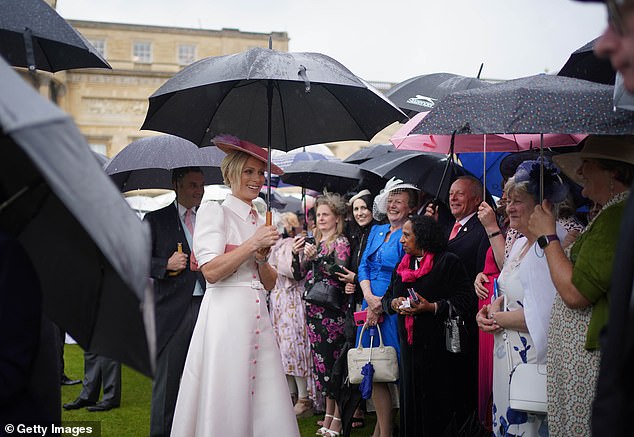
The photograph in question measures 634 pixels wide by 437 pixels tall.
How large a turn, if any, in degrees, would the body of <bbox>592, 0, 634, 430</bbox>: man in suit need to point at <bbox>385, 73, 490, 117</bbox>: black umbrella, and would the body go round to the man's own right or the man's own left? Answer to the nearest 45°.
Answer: approximately 90° to the man's own right

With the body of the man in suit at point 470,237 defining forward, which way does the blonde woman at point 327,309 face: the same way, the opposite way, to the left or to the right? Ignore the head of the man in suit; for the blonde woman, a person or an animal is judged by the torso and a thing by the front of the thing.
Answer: the same way

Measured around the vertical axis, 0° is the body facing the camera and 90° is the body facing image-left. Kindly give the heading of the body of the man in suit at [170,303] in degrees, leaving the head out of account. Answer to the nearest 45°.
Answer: approximately 315°

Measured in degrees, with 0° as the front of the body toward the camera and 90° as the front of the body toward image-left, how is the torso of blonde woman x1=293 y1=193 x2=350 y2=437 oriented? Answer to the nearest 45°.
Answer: approximately 45°

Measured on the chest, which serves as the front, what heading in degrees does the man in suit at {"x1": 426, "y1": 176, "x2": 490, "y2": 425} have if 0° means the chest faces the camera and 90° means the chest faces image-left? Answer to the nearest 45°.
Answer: approximately 45°

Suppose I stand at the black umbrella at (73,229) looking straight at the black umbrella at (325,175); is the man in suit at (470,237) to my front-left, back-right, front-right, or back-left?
front-right

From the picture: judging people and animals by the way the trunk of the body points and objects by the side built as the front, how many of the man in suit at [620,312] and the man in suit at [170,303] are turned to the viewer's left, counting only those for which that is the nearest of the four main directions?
1

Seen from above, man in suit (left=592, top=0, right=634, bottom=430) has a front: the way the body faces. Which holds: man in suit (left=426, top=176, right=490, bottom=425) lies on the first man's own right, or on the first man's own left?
on the first man's own right

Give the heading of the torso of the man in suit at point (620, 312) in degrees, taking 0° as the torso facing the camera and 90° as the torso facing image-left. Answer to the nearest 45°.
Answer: approximately 90°

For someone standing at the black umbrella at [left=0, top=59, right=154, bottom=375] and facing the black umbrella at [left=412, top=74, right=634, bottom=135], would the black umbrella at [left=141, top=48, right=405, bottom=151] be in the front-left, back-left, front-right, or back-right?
front-left

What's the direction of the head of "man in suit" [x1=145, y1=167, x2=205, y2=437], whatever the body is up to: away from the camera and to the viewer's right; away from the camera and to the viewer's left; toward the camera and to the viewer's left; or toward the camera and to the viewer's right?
toward the camera and to the viewer's right

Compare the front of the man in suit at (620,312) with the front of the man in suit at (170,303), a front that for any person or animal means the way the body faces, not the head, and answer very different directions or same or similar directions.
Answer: very different directions
